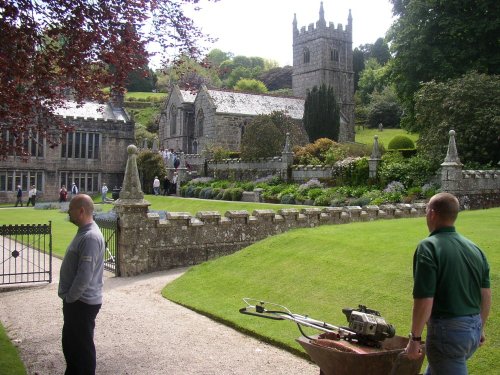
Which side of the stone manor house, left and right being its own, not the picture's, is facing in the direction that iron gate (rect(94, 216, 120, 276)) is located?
front

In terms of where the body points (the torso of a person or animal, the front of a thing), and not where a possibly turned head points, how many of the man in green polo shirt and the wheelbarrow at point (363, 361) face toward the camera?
0

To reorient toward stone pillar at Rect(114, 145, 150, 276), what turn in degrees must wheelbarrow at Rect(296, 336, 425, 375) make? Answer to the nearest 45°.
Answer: approximately 45° to its right

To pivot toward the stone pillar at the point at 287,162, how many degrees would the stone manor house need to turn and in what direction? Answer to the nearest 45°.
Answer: approximately 45° to its left

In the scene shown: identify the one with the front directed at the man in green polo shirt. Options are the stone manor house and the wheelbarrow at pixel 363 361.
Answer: the stone manor house

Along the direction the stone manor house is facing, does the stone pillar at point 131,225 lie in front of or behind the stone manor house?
in front

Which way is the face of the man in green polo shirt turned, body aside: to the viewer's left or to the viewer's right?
to the viewer's left

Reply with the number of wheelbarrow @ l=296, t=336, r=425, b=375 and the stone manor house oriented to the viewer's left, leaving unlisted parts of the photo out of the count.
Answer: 1

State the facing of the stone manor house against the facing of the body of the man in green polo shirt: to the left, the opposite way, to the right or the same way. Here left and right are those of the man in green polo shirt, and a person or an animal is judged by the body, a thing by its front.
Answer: the opposite way

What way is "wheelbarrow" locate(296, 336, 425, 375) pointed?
to the viewer's left

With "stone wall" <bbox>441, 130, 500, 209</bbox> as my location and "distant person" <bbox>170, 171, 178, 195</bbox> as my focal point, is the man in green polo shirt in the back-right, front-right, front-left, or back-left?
back-left

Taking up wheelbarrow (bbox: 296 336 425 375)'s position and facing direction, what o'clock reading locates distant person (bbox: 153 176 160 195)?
The distant person is roughly at 2 o'clock from the wheelbarrow.

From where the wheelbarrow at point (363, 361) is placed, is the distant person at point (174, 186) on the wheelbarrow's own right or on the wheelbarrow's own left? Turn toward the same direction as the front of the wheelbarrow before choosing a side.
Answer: on the wheelbarrow's own right
